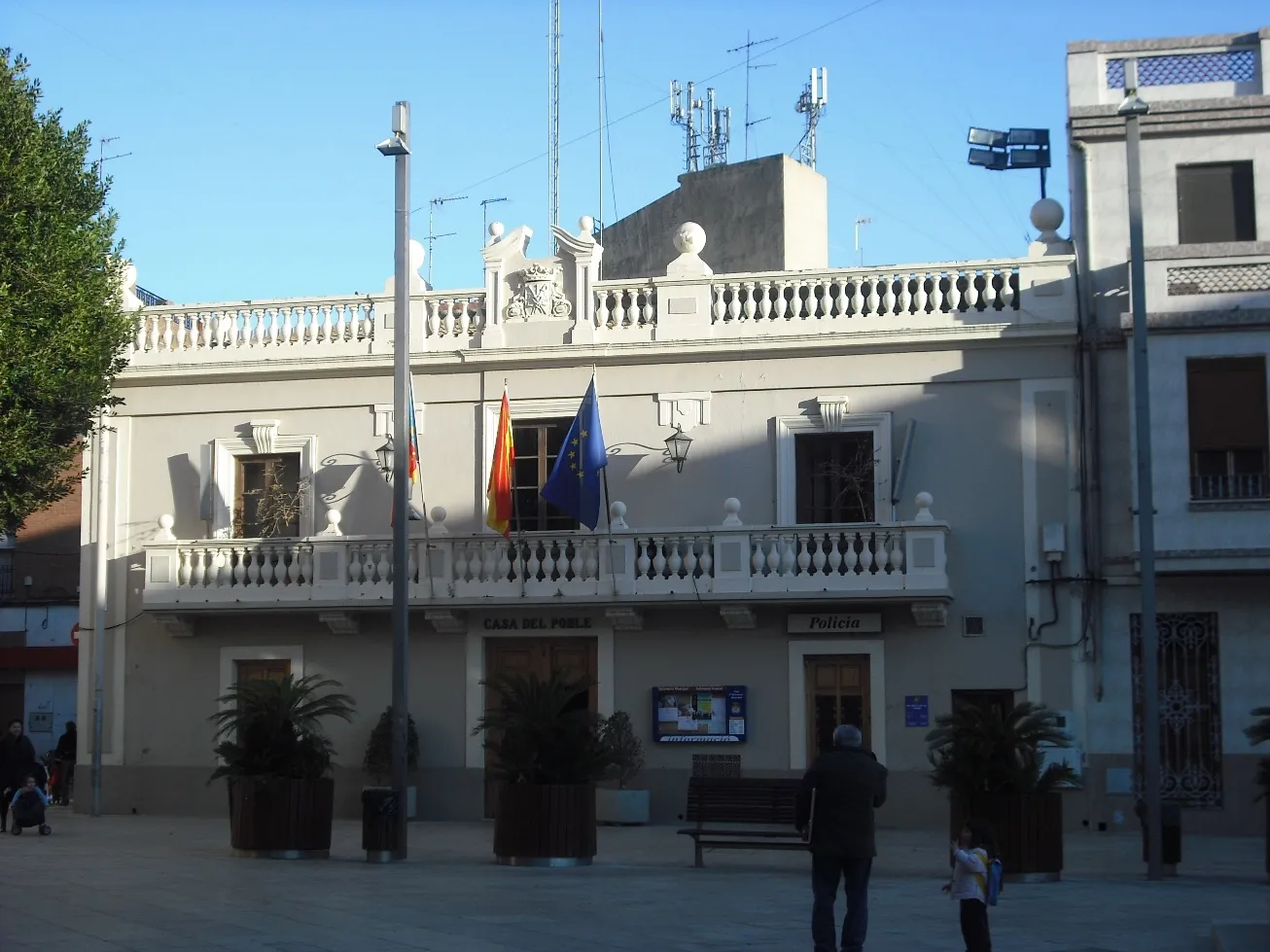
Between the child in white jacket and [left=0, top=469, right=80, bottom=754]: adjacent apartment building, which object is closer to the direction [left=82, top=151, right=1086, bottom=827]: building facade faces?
the child in white jacket

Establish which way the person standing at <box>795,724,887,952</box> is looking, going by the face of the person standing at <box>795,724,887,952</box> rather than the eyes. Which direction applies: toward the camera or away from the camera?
away from the camera

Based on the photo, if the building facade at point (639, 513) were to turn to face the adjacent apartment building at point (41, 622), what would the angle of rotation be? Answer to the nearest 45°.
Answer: approximately 135° to its right

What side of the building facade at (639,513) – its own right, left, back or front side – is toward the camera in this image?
front

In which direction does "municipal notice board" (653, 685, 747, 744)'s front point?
toward the camera

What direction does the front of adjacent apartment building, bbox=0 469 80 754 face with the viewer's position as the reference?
facing the viewer

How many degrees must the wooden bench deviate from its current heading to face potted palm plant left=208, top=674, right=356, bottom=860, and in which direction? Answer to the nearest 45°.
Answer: approximately 90° to its right

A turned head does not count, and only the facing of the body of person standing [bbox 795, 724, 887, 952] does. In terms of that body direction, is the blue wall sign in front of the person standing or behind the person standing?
in front

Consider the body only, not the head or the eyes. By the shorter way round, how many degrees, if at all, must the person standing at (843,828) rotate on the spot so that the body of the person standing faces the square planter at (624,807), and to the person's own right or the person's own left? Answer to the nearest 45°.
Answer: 0° — they already face it

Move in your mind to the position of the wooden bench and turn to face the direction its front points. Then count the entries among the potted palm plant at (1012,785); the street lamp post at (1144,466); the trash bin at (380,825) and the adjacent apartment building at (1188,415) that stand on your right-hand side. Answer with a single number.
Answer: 1

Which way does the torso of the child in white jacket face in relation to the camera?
to the viewer's left

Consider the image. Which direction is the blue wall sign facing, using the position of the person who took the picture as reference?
facing the viewer

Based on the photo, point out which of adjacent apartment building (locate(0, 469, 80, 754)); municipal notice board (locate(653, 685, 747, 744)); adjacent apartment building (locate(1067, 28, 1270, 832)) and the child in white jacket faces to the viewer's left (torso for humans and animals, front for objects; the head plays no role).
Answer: the child in white jacket

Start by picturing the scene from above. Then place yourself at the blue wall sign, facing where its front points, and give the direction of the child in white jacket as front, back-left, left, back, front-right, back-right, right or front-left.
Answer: front

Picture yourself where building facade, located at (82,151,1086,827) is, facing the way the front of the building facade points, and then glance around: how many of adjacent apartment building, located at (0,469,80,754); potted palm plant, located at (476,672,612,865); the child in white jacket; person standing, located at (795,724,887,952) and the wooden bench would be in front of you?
4

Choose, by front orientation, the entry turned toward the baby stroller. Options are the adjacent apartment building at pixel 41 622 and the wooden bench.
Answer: the adjacent apartment building

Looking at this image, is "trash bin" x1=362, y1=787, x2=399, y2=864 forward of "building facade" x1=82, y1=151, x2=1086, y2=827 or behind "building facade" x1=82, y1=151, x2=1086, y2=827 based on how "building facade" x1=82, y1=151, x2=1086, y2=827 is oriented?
forward

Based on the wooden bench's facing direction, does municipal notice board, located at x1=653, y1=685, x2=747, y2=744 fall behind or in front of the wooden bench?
behind
